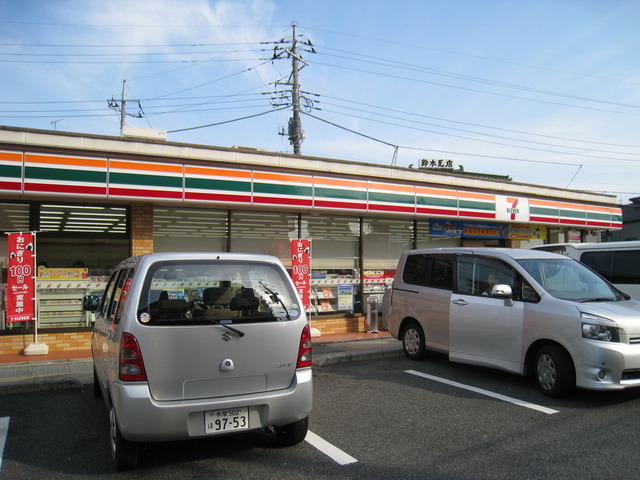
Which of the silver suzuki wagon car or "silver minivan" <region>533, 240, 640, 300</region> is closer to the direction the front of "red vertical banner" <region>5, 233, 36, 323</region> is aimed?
the silver suzuki wagon car

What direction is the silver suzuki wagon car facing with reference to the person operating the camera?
facing away from the viewer

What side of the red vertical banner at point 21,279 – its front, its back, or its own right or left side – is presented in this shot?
front

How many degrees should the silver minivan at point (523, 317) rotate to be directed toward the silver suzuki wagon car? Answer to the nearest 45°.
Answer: approximately 90° to its right

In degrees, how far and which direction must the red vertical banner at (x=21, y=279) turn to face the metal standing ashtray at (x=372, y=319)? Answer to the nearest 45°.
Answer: approximately 90° to its left

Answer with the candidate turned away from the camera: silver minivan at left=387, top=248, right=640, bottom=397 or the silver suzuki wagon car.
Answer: the silver suzuki wagon car

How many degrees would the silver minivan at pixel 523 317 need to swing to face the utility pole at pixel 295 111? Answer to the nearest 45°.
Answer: approximately 180°

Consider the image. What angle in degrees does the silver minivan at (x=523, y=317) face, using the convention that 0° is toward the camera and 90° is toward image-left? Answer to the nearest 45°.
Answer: approximately 315°

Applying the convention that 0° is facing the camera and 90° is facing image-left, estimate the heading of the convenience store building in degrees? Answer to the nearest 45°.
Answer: approximately 315°

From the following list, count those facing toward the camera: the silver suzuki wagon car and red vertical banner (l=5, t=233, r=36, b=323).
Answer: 1

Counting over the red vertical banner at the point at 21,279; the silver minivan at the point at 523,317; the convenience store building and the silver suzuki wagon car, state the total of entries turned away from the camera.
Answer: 1

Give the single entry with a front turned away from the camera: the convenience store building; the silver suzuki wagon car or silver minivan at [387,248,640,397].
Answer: the silver suzuki wagon car

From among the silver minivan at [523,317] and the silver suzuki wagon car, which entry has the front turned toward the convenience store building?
the silver suzuki wagon car

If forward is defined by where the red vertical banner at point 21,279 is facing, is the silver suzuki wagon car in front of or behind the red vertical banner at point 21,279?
in front
